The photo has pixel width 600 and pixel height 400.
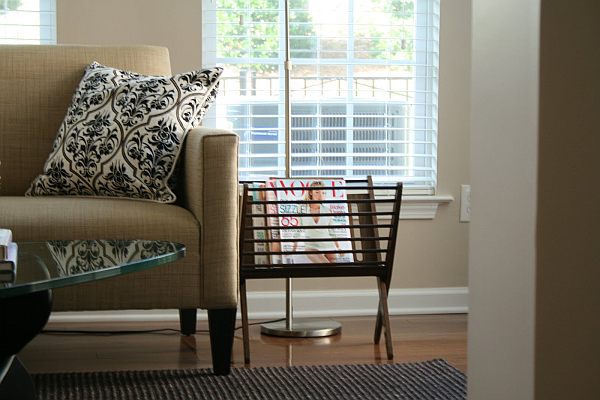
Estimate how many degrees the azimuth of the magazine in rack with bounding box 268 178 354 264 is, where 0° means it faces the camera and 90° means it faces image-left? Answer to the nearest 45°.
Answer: approximately 0°

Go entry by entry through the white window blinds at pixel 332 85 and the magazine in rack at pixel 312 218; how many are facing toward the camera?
2

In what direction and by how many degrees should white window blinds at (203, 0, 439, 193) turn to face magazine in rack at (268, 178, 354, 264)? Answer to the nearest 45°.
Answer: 0° — it already faces it

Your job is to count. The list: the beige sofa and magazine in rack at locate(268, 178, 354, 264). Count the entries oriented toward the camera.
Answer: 2

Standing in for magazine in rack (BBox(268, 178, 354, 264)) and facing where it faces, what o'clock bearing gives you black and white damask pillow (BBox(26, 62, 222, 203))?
The black and white damask pillow is roughly at 2 o'clock from the magazine in rack.

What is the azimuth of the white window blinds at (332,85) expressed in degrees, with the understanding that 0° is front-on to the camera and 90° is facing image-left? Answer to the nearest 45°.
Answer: approximately 0°
